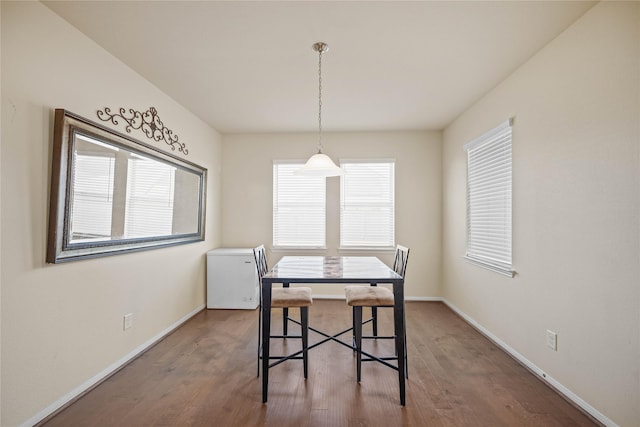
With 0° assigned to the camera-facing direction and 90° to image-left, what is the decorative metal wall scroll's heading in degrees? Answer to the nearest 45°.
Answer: approximately 315°

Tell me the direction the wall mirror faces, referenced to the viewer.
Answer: facing the viewer and to the right of the viewer

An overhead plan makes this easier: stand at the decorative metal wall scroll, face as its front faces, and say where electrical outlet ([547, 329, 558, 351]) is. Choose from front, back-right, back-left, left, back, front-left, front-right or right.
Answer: front

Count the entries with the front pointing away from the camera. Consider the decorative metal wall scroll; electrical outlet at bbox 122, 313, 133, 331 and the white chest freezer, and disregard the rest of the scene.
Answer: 0

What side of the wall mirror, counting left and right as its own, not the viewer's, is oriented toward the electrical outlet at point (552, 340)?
front

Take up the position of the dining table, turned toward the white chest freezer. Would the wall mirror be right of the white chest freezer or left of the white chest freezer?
left

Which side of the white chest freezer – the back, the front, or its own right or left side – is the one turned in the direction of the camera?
front

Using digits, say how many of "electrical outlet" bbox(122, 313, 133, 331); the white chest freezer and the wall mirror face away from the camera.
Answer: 0

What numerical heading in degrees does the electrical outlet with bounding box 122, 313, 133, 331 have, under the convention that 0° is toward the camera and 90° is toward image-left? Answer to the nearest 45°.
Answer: approximately 315°

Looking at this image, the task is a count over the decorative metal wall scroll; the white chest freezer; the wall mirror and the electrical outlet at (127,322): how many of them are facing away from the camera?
0

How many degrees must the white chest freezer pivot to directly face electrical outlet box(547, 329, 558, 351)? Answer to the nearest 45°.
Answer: approximately 45° to its left

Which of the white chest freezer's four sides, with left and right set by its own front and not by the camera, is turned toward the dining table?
front
